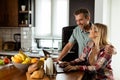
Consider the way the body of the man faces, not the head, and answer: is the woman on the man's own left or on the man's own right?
on the man's own left

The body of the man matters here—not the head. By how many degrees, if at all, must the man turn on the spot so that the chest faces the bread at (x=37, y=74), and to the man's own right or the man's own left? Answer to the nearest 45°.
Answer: approximately 45° to the man's own left

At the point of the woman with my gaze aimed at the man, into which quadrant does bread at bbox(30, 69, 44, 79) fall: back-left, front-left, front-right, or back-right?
back-left

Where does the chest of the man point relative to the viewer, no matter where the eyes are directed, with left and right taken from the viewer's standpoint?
facing the viewer and to the left of the viewer

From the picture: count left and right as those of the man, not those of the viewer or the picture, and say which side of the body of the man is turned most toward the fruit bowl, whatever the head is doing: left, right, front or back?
front

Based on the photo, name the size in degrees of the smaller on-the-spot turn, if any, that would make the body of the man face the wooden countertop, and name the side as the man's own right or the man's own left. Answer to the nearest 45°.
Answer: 0° — they already face it
